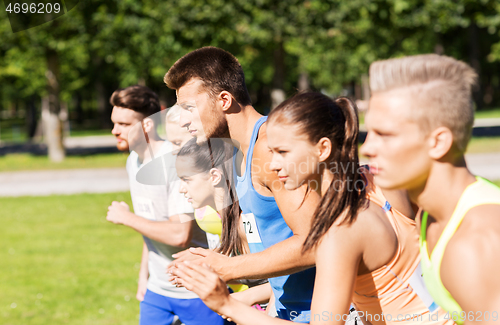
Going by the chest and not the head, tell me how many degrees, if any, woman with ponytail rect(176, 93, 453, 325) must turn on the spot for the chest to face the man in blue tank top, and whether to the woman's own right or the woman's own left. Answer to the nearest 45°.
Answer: approximately 45° to the woman's own right

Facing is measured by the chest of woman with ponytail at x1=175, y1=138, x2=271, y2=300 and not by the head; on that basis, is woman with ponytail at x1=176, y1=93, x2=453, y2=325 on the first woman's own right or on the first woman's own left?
on the first woman's own left

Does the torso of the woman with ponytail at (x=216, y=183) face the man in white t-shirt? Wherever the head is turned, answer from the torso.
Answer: no

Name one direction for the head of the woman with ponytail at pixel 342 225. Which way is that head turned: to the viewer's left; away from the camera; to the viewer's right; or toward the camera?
to the viewer's left

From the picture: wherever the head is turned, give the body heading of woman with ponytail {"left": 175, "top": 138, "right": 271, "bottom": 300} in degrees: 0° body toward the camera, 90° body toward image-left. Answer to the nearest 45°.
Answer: approximately 90°

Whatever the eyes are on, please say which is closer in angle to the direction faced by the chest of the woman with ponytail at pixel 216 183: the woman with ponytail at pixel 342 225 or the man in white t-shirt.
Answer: the man in white t-shirt

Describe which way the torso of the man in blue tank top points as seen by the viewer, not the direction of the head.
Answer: to the viewer's left

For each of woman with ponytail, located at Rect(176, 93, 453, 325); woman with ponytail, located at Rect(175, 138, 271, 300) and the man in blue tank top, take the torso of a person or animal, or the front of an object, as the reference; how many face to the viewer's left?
3

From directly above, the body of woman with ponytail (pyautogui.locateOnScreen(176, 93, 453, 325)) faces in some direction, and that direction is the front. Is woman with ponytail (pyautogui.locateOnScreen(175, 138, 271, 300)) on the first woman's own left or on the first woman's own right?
on the first woman's own right

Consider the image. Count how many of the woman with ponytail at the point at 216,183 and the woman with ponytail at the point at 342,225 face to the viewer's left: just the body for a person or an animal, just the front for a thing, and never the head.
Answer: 2

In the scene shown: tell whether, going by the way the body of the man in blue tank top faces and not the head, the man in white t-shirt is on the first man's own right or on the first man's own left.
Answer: on the first man's own right

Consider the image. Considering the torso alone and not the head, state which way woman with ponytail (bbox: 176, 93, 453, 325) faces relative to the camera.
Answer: to the viewer's left

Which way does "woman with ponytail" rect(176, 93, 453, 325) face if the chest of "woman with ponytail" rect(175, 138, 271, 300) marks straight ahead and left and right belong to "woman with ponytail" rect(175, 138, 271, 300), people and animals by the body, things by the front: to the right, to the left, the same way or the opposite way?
the same way

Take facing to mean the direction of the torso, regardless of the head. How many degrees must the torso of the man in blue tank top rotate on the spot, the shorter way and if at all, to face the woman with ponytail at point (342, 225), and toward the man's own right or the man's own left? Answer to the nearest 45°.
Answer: approximately 135° to the man's own left
